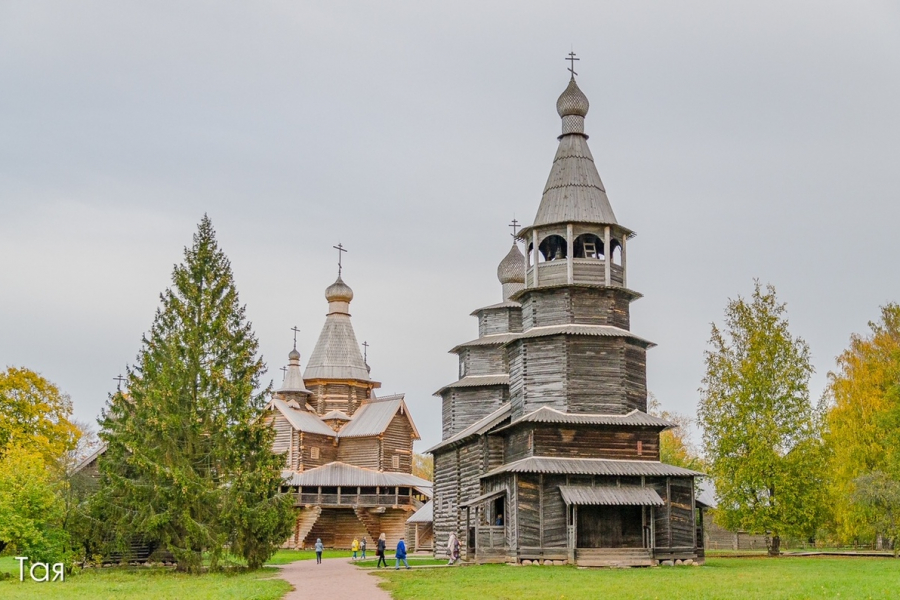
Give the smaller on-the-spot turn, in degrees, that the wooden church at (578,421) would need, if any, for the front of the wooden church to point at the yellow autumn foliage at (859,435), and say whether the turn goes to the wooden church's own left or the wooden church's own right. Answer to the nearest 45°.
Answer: approximately 135° to the wooden church's own left

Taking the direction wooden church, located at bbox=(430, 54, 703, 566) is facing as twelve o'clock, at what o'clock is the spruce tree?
The spruce tree is roughly at 2 o'clock from the wooden church.

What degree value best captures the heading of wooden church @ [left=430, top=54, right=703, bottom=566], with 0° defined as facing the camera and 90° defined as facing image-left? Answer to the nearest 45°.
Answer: approximately 0°

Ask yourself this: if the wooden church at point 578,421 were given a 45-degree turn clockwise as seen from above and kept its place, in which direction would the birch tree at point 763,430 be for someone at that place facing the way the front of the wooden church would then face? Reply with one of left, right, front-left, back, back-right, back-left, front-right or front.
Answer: back
